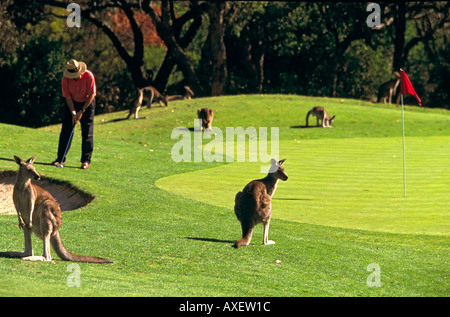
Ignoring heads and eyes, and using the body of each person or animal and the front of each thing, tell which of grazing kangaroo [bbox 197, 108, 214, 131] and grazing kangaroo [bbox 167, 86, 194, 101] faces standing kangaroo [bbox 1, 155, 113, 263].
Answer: grazing kangaroo [bbox 197, 108, 214, 131]

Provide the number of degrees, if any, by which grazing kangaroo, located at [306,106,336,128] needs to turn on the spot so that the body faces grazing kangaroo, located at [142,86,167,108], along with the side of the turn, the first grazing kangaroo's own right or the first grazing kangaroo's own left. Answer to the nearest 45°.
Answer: approximately 180°

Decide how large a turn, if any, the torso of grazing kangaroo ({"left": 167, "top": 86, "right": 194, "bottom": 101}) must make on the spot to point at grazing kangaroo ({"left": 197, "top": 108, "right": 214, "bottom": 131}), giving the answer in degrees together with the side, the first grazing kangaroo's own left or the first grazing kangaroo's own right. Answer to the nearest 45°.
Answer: approximately 90° to the first grazing kangaroo's own right

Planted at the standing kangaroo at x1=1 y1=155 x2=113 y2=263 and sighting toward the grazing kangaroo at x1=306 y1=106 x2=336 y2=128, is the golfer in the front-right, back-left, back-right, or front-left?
front-left

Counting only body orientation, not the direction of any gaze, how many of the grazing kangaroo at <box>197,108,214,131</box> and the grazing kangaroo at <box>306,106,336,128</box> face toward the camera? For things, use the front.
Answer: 1

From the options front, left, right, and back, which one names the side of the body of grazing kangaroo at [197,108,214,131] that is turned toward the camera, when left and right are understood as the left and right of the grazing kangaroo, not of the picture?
front

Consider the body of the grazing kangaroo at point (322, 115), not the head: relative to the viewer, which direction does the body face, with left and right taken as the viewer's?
facing to the right of the viewer

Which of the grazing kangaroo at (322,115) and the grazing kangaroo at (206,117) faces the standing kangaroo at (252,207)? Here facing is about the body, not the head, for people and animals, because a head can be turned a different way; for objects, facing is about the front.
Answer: the grazing kangaroo at (206,117)

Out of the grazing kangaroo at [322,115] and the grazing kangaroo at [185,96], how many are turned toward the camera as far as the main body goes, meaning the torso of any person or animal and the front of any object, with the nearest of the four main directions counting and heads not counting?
0

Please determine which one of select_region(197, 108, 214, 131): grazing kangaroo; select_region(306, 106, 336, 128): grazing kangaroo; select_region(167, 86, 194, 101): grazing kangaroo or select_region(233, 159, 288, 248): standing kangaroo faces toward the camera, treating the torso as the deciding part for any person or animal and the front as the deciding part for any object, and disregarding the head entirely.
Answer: select_region(197, 108, 214, 131): grazing kangaroo

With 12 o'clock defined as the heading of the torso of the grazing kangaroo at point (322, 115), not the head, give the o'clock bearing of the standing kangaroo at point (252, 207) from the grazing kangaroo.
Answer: The standing kangaroo is roughly at 3 o'clock from the grazing kangaroo.

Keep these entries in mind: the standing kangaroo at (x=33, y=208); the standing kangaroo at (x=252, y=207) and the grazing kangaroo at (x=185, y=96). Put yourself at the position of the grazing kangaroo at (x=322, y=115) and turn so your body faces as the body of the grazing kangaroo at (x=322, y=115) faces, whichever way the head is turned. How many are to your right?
2

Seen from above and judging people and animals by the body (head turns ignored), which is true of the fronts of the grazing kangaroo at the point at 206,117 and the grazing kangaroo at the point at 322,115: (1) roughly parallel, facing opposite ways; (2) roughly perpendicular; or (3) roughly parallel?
roughly perpendicular

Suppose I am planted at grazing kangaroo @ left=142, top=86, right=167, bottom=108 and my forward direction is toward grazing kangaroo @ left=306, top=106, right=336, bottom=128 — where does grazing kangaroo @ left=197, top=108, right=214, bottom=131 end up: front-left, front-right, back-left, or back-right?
front-right

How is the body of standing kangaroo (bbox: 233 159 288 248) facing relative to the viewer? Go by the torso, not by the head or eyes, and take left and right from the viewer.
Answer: facing away from the viewer and to the right of the viewer

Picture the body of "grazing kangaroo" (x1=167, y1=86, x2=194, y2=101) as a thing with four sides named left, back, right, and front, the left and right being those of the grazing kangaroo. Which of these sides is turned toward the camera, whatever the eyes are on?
right
